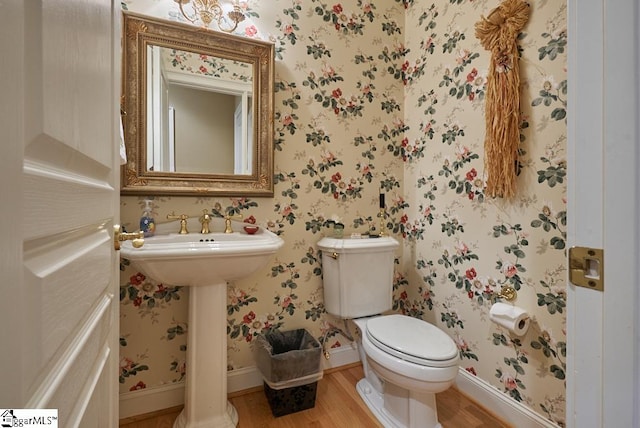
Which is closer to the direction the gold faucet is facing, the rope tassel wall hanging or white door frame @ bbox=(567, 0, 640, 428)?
the white door frame

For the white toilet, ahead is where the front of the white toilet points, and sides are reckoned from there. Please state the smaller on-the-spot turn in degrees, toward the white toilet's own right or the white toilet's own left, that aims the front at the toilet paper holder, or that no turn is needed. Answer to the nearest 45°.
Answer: approximately 45° to the white toilet's own left

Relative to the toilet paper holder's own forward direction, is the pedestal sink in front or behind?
in front

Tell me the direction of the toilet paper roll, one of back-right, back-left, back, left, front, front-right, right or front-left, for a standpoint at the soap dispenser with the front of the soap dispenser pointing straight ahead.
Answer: front-left

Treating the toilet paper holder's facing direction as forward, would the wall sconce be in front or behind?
in front

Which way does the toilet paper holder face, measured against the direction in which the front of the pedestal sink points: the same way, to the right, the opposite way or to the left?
to the right

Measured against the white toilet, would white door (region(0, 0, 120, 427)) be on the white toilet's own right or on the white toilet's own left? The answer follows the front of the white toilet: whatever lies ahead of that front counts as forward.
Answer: on the white toilet's own right

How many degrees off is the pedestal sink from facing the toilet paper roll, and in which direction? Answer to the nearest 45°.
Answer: approximately 45° to its left

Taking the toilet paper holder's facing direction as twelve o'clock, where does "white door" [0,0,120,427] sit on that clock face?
The white door is roughly at 11 o'clock from the toilet paper holder.

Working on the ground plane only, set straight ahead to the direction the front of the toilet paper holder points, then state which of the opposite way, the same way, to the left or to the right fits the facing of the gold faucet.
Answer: to the left

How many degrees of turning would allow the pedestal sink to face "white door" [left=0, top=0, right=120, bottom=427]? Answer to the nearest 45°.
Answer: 0° — it already faces it
